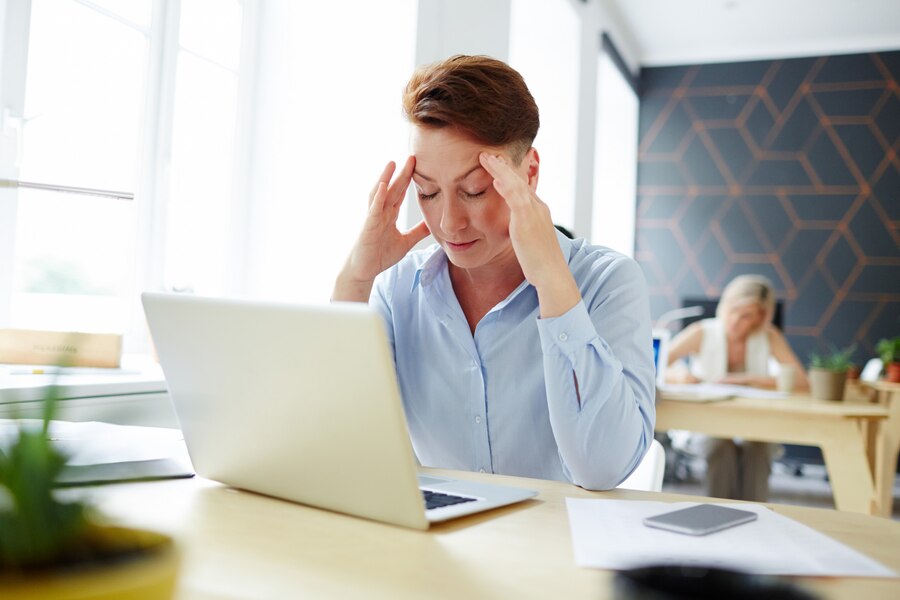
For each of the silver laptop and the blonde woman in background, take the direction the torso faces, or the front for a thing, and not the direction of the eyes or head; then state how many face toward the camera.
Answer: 1

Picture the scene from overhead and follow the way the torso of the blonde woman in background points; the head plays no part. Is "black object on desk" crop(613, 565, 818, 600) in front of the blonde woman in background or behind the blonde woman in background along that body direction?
in front

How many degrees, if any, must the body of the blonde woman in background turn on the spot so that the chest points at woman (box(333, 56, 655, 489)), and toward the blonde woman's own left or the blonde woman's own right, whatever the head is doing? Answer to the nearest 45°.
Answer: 0° — they already face them

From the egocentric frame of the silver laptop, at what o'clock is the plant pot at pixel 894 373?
The plant pot is roughly at 12 o'clock from the silver laptop.

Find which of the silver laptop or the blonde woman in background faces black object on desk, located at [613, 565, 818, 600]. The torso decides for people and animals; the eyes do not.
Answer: the blonde woman in background

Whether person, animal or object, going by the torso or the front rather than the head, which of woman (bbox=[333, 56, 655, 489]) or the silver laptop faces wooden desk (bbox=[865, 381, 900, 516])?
the silver laptop

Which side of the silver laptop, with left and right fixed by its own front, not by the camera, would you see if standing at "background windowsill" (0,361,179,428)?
left

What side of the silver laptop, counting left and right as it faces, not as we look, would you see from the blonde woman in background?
front

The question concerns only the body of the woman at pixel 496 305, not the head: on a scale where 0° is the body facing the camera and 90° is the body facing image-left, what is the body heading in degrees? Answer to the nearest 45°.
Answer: approximately 45°

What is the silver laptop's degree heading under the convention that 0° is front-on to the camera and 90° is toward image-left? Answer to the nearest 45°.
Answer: approximately 225°

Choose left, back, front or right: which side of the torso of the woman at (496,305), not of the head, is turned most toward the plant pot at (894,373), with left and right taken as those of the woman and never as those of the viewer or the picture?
back
